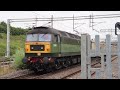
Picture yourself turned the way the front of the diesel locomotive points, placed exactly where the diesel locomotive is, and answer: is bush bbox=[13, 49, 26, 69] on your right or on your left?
on your right

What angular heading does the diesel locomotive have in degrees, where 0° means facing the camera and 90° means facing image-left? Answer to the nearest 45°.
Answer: approximately 45°
